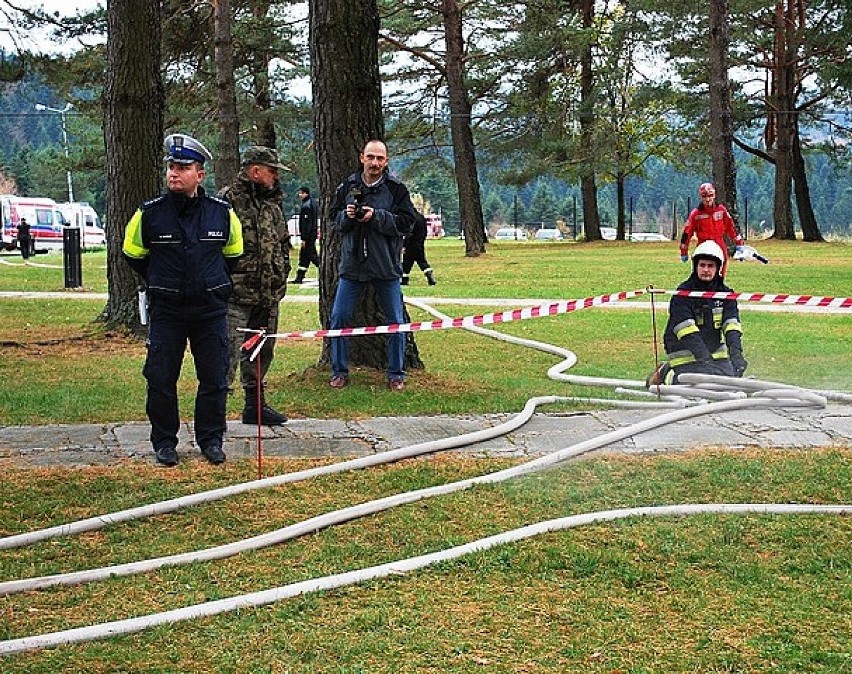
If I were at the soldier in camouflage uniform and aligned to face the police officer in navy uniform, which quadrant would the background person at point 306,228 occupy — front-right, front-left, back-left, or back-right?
back-right

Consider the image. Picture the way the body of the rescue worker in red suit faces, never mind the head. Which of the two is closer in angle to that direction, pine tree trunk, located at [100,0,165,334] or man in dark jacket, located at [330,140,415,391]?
the man in dark jacket

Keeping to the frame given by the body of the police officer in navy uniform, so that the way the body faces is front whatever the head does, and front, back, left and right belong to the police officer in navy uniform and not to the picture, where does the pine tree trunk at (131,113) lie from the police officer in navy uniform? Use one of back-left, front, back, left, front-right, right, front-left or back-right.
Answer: back

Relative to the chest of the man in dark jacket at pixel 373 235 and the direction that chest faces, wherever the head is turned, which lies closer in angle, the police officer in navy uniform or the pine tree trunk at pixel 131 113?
the police officer in navy uniform

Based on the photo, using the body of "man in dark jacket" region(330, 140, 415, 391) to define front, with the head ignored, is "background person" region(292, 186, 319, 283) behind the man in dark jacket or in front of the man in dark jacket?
behind

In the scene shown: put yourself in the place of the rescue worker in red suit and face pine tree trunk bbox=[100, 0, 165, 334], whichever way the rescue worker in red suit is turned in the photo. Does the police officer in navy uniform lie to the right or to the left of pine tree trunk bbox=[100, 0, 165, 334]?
left

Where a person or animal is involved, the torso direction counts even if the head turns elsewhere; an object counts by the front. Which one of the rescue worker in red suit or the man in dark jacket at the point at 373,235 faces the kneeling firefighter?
the rescue worker in red suit

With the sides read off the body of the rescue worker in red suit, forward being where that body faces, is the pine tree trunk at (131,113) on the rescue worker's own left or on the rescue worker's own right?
on the rescue worker's own right

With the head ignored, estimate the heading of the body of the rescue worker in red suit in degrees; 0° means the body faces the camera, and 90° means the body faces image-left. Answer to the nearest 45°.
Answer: approximately 0°
